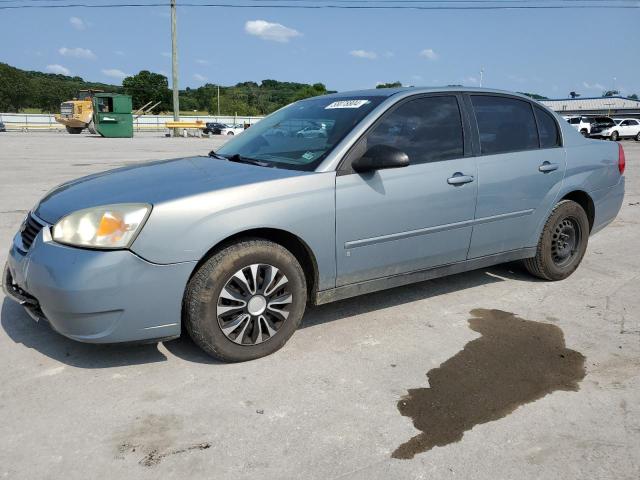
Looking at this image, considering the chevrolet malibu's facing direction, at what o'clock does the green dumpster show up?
The green dumpster is roughly at 4 o'clock from the chevrolet malibu.

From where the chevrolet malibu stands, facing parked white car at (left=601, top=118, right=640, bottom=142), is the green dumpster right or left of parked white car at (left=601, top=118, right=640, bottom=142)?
left

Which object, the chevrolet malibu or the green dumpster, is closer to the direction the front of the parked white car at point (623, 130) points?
the green dumpster

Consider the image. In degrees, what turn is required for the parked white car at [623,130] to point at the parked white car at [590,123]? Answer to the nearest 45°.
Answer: approximately 45° to its right

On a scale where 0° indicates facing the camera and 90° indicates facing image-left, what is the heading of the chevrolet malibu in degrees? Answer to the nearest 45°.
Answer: approximately 45°

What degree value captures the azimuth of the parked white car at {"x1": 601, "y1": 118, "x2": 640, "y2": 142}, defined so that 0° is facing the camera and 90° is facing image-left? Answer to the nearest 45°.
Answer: approximately 45°

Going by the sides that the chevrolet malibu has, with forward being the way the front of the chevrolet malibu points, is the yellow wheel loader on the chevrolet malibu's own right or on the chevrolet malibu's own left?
on the chevrolet malibu's own right
